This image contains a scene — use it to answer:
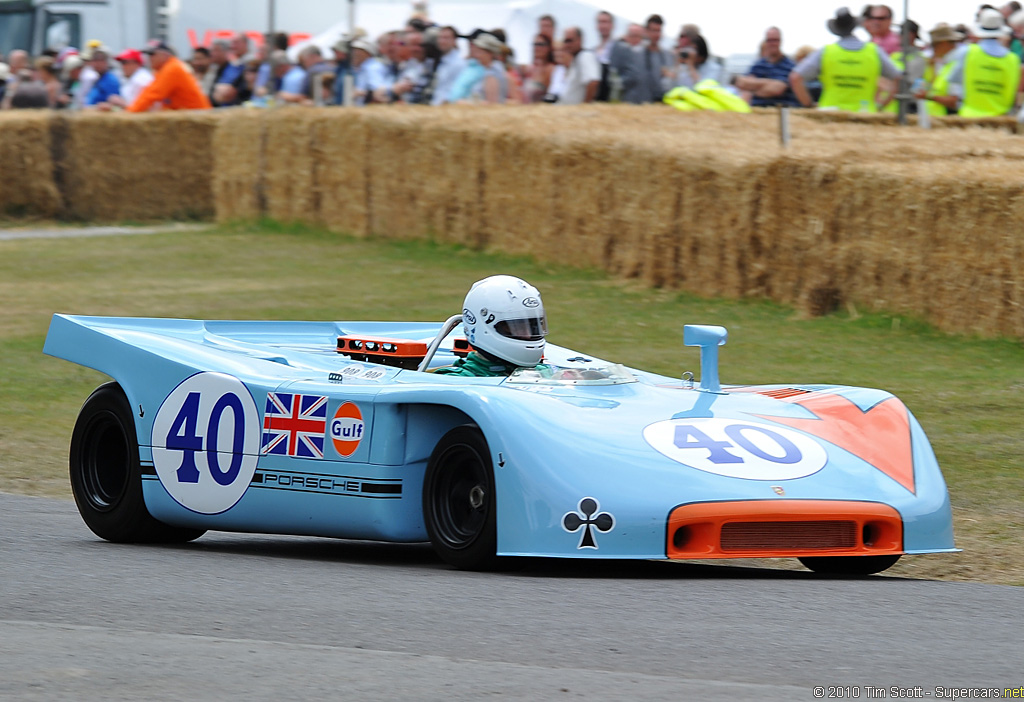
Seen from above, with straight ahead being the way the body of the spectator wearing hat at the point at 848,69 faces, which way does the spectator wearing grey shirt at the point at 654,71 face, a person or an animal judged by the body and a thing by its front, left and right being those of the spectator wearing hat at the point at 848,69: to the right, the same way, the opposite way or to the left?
the opposite way

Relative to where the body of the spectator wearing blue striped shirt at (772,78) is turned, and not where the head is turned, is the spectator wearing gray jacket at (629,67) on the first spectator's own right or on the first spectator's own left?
on the first spectator's own right

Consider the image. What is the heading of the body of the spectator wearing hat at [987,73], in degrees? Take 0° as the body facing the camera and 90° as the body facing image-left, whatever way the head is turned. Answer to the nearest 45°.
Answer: approximately 180°

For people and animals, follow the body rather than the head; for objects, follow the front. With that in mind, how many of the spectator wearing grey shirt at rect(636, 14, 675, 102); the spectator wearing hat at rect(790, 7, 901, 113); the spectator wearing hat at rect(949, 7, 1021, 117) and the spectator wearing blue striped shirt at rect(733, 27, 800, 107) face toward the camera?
2

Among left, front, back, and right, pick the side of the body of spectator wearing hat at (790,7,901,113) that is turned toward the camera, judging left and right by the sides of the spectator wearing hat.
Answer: back

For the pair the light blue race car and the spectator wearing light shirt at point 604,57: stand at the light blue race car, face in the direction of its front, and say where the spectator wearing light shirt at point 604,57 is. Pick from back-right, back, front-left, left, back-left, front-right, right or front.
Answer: back-left

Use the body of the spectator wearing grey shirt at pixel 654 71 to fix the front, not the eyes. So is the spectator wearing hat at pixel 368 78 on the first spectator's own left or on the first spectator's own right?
on the first spectator's own right

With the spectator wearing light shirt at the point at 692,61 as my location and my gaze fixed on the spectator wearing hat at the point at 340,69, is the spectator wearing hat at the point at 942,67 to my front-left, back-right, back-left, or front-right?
back-left

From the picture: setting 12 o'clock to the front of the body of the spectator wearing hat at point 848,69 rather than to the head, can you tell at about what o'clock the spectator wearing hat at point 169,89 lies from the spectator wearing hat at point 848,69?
the spectator wearing hat at point 169,89 is roughly at 10 o'clock from the spectator wearing hat at point 848,69.

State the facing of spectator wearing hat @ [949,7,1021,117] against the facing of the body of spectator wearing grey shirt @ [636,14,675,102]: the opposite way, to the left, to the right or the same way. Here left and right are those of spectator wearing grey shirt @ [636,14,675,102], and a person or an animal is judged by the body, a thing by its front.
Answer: the opposite way

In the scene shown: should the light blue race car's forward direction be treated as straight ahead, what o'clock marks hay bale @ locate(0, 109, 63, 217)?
The hay bale is roughly at 7 o'clock from the light blue race car.

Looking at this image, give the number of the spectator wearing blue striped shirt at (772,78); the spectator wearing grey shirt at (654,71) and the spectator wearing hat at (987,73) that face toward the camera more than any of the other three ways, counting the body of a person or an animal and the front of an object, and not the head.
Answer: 2

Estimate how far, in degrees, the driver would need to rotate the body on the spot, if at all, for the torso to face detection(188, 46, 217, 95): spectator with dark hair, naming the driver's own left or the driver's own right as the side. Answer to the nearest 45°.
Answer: approximately 135° to the driver's own left

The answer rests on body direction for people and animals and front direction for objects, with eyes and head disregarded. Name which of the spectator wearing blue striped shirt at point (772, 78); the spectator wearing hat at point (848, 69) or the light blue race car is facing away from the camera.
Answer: the spectator wearing hat at point (848, 69)
